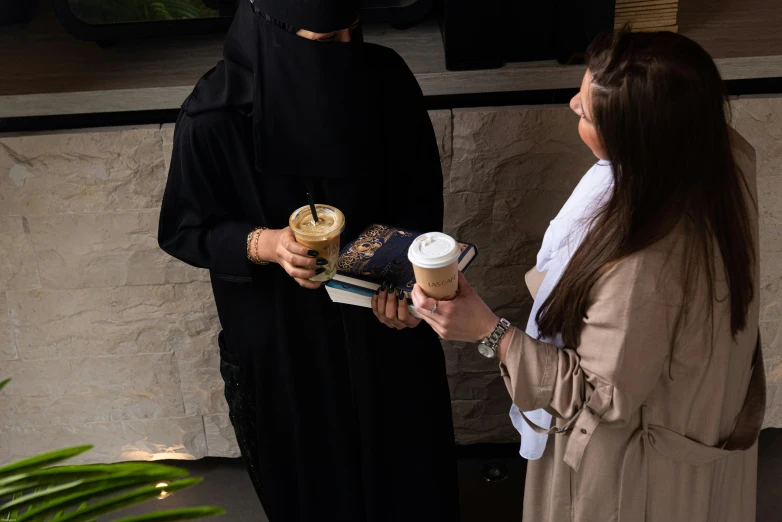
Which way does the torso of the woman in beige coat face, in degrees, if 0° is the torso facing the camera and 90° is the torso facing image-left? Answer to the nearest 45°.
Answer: approximately 135°

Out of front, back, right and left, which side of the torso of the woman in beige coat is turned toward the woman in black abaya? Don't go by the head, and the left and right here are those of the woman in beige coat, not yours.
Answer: front

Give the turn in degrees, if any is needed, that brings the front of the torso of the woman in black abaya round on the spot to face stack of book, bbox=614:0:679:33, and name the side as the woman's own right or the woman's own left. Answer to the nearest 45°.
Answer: approximately 90° to the woman's own left

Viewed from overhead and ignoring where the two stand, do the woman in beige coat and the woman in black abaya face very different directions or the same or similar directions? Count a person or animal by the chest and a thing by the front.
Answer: very different directions

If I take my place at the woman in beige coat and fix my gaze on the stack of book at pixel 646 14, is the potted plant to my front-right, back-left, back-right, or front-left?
back-left

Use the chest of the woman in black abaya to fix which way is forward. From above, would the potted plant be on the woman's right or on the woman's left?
on the woman's right

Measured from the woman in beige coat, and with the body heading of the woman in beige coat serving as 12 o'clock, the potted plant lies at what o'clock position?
The potted plant is roughly at 9 o'clock from the woman in beige coat.

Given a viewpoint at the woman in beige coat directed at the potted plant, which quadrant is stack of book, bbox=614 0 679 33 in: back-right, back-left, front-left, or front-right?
back-right

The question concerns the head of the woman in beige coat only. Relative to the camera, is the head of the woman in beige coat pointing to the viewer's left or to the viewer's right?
to the viewer's left

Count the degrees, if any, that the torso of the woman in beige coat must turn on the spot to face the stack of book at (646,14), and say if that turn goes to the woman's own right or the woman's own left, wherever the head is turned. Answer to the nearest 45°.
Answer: approximately 45° to the woman's own right

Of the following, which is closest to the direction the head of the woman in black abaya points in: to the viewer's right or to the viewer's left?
to the viewer's right
